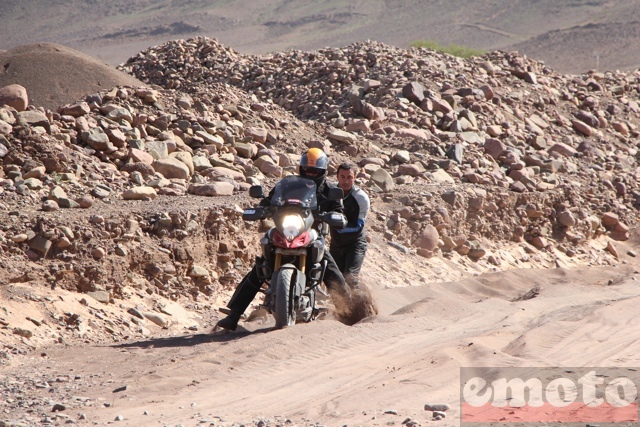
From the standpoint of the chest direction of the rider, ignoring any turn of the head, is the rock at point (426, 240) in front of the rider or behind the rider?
behind

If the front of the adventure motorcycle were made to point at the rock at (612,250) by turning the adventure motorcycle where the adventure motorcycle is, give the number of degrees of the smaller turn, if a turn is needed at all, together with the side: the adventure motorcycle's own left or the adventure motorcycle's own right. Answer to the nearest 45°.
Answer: approximately 135° to the adventure motorcycle's own left

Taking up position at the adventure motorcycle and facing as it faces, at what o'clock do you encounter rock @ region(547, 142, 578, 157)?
The rock is roughly at 7 o'clock from the adventure motorcycle.

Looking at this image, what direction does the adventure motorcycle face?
toward the camera

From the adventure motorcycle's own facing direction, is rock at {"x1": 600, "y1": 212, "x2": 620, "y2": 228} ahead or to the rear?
to the rear

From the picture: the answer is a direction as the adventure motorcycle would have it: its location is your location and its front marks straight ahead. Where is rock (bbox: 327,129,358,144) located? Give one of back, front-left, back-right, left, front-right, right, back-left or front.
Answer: back

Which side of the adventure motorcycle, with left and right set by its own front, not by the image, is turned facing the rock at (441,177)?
back

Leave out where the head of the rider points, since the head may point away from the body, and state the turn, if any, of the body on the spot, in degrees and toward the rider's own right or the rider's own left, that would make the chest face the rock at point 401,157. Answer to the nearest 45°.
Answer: approximately 180°

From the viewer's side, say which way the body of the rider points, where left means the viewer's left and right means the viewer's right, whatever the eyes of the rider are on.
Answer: facing the viewer

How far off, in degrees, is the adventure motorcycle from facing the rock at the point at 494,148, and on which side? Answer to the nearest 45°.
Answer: approximately 135° to its left

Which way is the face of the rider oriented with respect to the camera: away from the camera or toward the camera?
toward the camera

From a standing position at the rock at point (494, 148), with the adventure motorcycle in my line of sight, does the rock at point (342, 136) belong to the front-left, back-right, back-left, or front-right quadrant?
front-right

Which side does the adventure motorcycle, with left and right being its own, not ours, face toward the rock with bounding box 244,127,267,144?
back
